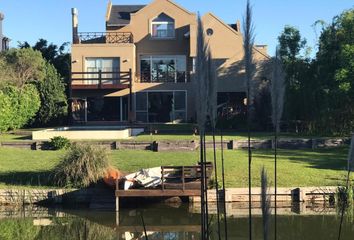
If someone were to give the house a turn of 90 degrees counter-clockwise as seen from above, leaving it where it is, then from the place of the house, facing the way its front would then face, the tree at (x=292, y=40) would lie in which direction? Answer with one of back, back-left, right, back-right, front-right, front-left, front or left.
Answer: front

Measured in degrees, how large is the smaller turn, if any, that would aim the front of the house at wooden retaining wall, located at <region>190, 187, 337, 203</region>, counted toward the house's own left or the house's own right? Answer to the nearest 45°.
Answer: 0° — it already faces it

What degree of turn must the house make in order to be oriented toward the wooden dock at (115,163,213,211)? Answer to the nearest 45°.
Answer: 0° — it already faces it

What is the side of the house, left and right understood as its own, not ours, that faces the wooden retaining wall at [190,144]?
front

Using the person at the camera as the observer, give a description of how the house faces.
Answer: facing the viewer

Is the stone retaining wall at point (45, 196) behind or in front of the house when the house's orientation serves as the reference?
in front

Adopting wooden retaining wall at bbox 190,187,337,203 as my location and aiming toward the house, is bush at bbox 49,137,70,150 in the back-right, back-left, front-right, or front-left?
front-left

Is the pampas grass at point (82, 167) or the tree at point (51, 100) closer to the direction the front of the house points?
the pampas grass

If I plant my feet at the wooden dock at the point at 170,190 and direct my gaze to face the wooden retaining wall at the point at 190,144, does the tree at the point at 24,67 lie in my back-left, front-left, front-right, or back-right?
front-left

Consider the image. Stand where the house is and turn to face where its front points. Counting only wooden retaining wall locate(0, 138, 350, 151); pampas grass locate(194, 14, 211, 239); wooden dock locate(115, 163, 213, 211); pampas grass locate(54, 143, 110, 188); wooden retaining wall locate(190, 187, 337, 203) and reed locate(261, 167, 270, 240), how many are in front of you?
6

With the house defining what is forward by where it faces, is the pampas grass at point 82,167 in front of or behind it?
in front

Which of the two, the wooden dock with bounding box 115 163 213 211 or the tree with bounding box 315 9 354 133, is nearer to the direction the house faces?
the wooden dock

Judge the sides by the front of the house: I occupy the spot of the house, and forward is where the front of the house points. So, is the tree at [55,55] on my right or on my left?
on my right

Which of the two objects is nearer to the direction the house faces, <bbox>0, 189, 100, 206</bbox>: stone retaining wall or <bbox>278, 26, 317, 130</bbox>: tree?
the stone retaining wall
